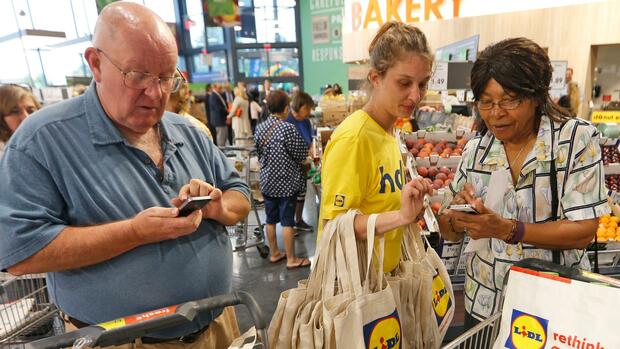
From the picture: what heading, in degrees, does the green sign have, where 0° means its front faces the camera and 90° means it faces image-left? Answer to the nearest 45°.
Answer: approximately 0°

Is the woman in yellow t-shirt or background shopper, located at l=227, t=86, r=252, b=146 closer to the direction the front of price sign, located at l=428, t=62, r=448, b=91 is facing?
the woman in yellow t-shirt

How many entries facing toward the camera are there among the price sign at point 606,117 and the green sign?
2

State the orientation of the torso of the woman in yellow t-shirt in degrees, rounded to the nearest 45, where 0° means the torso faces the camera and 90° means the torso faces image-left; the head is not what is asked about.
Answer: approximately 315°

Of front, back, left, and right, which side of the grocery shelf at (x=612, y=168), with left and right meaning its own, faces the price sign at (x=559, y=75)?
back

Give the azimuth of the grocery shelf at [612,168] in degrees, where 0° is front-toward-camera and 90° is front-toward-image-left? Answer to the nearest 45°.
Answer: approximately 45°

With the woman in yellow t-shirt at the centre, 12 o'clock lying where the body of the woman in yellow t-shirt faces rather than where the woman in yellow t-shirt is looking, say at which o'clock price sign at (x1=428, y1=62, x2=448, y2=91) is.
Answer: The price sign is roughly at 8 o'clock from the woman in yellow t-shirt.

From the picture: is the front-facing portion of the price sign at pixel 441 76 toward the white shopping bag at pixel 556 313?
yes
